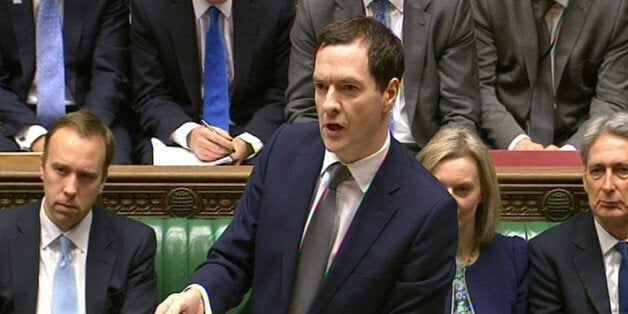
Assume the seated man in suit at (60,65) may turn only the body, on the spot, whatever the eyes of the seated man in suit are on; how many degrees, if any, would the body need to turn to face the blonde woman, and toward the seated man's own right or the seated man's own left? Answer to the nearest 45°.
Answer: approximately 45° to the seated man's own left

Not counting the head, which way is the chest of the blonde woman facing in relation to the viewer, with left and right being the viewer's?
facing the viewer and to the left of the viewer

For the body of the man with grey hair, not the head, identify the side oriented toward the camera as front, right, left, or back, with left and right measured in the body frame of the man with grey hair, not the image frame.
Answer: front

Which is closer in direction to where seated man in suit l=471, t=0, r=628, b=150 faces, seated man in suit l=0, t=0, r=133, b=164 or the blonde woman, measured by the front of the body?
the blonde woman

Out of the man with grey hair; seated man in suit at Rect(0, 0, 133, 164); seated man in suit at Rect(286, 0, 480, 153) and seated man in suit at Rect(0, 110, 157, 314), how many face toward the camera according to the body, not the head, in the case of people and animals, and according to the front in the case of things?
4

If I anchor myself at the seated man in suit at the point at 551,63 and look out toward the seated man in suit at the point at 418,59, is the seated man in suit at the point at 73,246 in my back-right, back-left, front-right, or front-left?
front-left

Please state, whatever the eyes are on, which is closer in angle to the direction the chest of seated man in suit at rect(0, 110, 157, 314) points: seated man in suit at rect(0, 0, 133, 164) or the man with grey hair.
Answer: the man with grey hair

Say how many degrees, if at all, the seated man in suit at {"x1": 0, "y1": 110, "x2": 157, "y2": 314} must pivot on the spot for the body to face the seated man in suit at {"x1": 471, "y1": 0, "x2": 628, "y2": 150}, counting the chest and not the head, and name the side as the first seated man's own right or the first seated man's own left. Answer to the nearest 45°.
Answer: approximately 90° to the first seated man's own left

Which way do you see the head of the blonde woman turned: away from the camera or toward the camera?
toward the camera

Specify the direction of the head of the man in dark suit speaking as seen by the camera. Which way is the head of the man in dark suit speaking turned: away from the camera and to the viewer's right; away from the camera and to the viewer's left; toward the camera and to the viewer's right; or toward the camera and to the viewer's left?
toward the camera and to the viewer's left

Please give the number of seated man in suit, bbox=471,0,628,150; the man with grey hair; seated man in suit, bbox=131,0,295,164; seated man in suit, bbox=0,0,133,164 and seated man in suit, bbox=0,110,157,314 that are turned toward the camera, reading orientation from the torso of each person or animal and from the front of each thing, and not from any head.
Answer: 5

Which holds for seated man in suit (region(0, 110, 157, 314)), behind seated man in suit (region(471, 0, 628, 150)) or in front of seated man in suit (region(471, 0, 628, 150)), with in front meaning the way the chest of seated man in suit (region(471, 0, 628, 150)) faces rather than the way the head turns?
in front

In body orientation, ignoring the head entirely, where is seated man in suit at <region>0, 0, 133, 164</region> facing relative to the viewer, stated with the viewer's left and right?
facing the viewer
